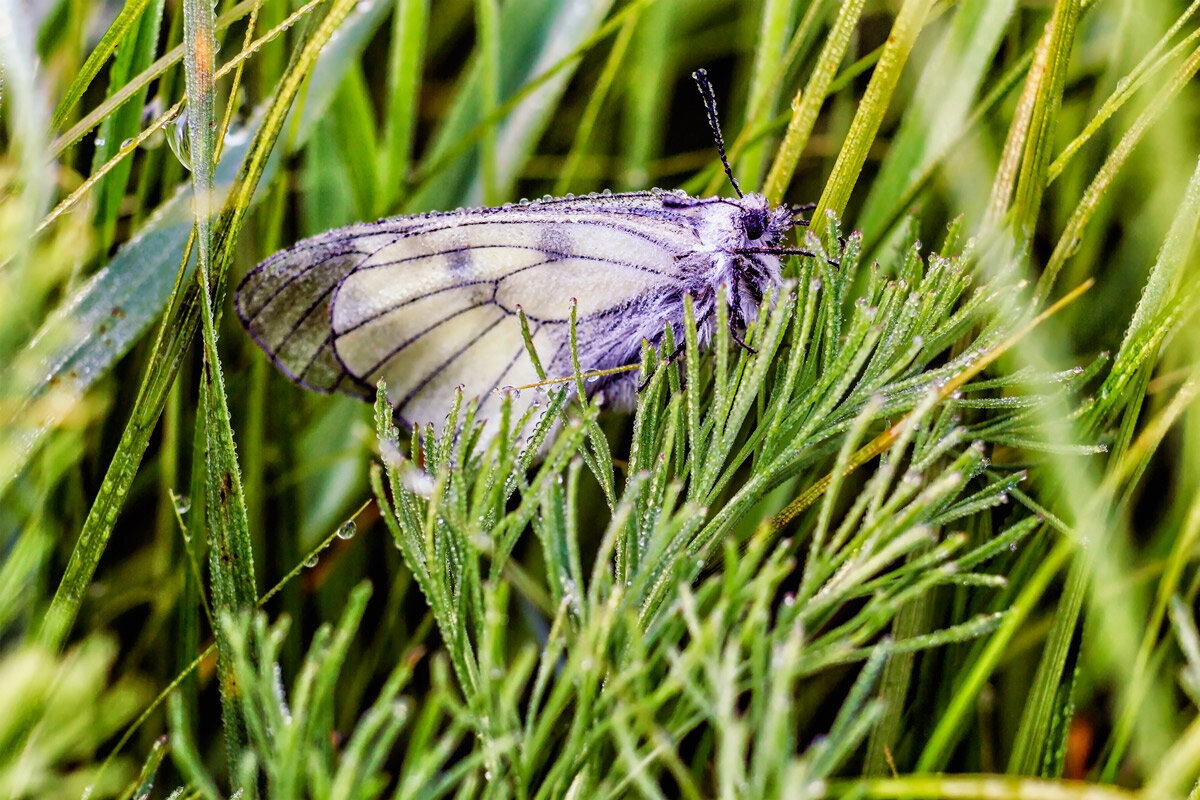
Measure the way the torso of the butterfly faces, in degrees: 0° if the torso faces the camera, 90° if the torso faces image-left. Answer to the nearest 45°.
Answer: approximately 270°
